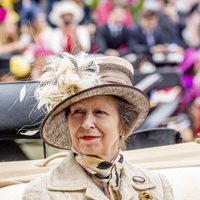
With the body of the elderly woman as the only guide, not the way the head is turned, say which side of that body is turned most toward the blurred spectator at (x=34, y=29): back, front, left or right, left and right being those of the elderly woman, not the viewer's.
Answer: back

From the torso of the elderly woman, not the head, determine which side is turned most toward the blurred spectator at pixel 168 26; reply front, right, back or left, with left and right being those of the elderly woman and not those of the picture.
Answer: back

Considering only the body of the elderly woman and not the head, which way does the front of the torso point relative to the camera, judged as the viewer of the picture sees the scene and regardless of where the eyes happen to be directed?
toward the camera

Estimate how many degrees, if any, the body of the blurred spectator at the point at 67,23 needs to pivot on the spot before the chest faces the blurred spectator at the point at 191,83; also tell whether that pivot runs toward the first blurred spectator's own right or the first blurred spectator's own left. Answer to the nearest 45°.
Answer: approximately 45° to the first blurred spectator's own left

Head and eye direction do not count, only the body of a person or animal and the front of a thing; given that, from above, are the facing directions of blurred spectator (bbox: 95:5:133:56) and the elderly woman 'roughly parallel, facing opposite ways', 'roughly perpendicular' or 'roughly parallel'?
roughly parallel

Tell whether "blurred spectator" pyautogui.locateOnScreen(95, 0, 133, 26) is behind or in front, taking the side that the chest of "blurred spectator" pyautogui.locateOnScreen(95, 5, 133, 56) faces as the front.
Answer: behind

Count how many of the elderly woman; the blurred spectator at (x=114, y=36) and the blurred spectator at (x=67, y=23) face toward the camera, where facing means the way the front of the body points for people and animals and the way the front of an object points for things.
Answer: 3

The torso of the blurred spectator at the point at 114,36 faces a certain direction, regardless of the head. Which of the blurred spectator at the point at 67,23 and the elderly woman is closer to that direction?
the elderly woman

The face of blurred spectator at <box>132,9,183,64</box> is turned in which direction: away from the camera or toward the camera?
toward the camera

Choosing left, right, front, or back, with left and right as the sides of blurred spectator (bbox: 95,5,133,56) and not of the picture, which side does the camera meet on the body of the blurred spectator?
front

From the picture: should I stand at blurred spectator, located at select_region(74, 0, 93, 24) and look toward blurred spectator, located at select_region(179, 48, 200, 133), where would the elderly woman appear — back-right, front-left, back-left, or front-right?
front-right

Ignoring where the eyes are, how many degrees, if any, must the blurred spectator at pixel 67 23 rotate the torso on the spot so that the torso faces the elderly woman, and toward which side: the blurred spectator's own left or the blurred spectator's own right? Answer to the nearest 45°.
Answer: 0° — they already face them

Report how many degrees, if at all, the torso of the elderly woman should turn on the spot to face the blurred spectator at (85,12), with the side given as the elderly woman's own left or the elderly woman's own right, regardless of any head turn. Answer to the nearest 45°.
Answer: approximately 180°
